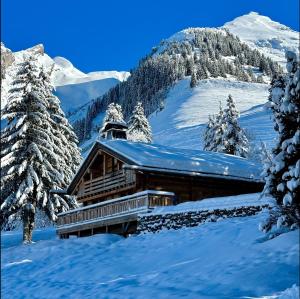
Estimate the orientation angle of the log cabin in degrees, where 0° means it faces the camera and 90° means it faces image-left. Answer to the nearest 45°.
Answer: approximately 45°

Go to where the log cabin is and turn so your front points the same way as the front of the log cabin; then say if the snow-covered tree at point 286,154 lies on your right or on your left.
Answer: on your left

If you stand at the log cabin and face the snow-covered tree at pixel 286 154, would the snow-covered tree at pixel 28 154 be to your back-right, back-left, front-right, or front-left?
back-right

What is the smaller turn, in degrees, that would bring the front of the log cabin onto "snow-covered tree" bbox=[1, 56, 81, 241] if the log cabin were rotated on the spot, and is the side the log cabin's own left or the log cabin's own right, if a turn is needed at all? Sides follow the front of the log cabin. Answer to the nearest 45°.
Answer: approximately 45° to the log cabin's own right
